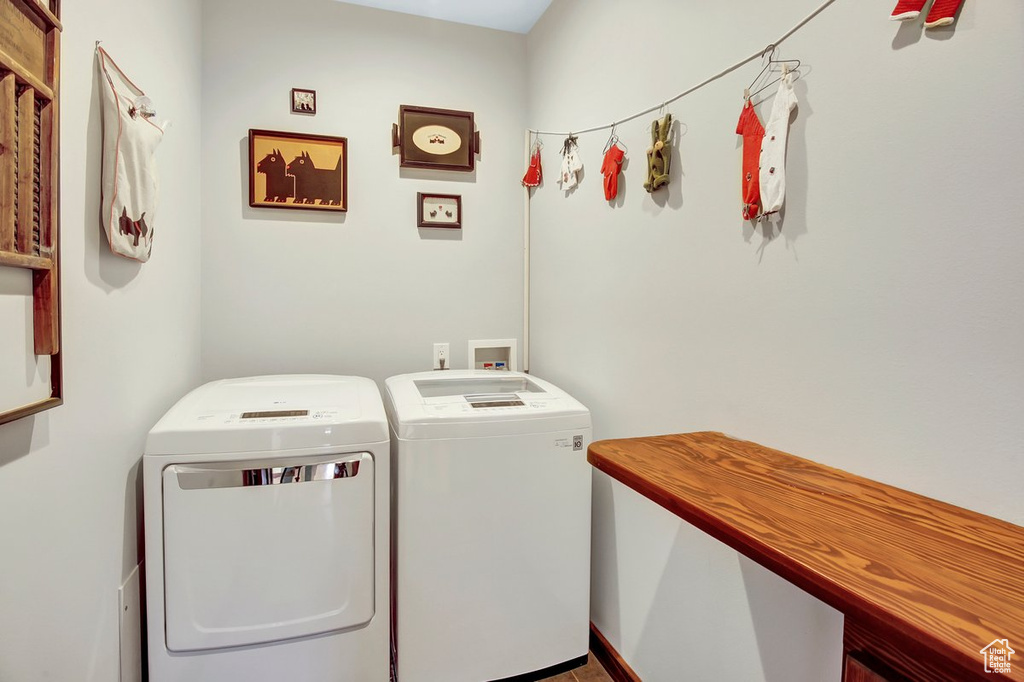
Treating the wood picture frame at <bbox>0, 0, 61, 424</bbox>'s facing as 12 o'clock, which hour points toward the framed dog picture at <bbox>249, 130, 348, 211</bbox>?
The framed dog picture is roughly at 9 o'clock from the wood picture frame.

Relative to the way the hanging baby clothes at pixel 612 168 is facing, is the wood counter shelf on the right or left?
on its left

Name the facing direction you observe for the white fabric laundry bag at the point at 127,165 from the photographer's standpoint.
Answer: facing the viewer and to the right of the viewer

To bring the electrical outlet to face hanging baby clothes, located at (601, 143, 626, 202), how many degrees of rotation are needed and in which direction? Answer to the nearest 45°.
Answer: approximately 45° to its left

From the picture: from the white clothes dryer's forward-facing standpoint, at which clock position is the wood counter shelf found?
The wood counter shelf is roughly at 11 o'clock from the white clothes dryer.

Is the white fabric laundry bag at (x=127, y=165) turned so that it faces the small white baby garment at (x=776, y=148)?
yes

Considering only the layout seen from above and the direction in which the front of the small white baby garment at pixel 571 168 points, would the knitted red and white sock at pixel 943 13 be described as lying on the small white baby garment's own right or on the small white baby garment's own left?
on the small white baby garment's own left

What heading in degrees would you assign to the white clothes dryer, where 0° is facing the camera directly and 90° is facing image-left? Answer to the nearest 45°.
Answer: approximately 0°

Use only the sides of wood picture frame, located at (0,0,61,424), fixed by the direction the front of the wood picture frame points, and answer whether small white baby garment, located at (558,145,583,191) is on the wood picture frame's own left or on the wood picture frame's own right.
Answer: on the wood picture frame's own left

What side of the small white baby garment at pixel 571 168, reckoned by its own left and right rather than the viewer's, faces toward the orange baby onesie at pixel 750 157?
left

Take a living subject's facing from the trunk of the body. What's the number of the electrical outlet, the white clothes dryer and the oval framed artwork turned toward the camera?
3

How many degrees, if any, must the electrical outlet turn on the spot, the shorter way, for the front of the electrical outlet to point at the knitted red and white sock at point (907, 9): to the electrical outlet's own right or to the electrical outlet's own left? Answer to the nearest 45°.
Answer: approximately 45° to the electrical outlet's own left
